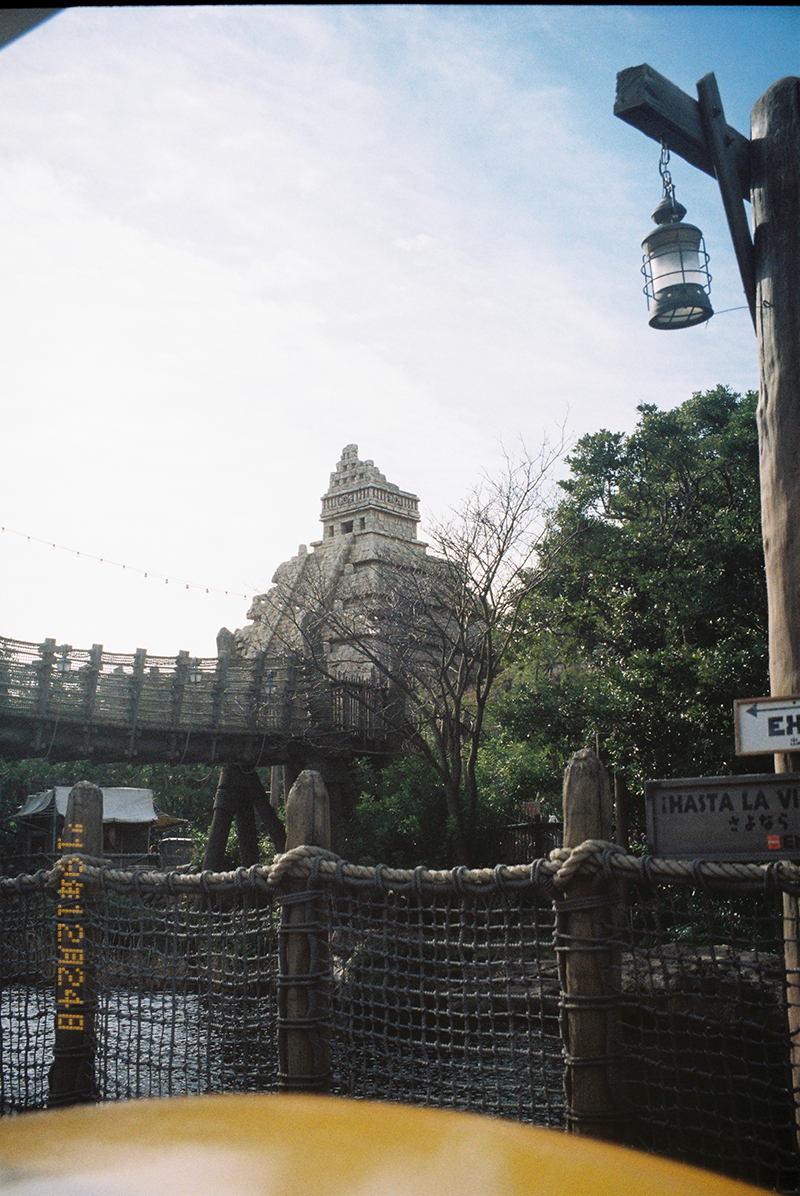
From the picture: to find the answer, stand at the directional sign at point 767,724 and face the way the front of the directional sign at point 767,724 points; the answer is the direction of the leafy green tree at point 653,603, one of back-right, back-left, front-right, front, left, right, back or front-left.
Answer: back

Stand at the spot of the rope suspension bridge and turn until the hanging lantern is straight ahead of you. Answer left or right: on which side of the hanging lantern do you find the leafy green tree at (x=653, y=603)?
left

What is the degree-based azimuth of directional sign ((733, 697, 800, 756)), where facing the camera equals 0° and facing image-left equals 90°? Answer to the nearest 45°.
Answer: approximately 0°

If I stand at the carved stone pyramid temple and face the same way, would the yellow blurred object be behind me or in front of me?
in front

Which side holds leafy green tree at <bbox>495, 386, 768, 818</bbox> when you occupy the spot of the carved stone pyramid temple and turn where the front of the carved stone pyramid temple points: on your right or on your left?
on your left

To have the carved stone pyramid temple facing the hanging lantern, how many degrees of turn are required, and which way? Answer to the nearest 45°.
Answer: approximately 45° to its left

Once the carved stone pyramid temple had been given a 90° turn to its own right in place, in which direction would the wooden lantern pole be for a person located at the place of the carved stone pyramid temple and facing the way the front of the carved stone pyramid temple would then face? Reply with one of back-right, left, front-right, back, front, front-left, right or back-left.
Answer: back-left

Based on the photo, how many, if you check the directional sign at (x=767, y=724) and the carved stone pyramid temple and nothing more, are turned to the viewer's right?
0

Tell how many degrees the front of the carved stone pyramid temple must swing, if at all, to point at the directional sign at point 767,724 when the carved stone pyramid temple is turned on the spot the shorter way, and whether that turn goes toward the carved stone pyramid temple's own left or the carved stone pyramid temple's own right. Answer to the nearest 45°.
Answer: approximately 45° to the carved stone pyramid temple's own left

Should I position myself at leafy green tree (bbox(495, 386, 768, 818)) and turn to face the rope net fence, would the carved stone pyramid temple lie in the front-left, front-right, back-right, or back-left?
back-right

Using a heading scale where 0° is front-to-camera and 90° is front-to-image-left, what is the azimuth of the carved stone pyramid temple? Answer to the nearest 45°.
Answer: approximately 45°

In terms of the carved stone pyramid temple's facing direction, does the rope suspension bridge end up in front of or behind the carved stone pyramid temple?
in front

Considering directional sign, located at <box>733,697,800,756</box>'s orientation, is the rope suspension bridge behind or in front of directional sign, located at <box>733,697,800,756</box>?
behind

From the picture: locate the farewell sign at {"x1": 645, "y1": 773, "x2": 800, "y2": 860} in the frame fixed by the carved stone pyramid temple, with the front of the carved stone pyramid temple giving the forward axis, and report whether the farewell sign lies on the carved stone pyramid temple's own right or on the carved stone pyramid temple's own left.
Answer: on the carved stone pyramid temple's own left
